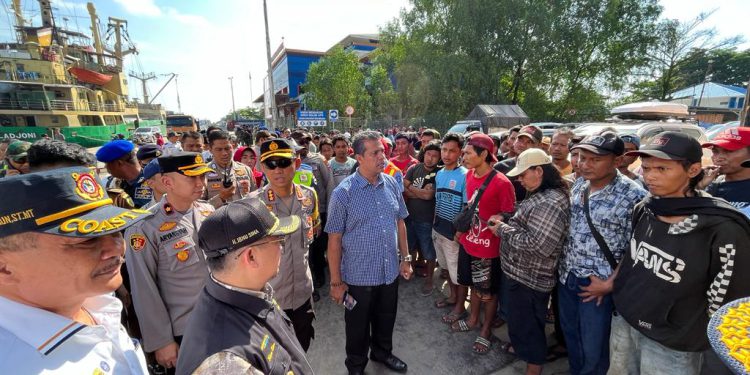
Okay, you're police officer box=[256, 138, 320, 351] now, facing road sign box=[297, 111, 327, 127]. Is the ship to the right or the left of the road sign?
left

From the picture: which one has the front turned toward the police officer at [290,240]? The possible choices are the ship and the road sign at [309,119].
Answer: the road sign

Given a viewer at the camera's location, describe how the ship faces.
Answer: facing away from the viewer and to the right of the viewer

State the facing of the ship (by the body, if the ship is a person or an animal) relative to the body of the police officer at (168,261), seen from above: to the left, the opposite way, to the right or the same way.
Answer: to the left

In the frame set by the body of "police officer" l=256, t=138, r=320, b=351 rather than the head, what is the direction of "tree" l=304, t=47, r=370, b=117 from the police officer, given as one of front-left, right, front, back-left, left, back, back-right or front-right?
back

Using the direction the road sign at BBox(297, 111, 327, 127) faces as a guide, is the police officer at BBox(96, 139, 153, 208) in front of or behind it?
in front

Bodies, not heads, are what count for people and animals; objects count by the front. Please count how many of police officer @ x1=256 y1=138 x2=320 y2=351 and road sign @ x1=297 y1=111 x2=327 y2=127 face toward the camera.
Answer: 2

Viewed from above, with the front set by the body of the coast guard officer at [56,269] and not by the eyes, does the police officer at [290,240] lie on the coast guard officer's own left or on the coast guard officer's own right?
on the coast guard officer's own left

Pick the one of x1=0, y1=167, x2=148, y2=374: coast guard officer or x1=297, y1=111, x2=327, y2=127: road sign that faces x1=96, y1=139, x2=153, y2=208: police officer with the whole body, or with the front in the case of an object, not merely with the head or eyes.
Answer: the road sign

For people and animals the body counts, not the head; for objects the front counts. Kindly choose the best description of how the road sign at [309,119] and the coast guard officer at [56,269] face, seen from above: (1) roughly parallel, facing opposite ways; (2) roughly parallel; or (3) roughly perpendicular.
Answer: roughly perpendicular
